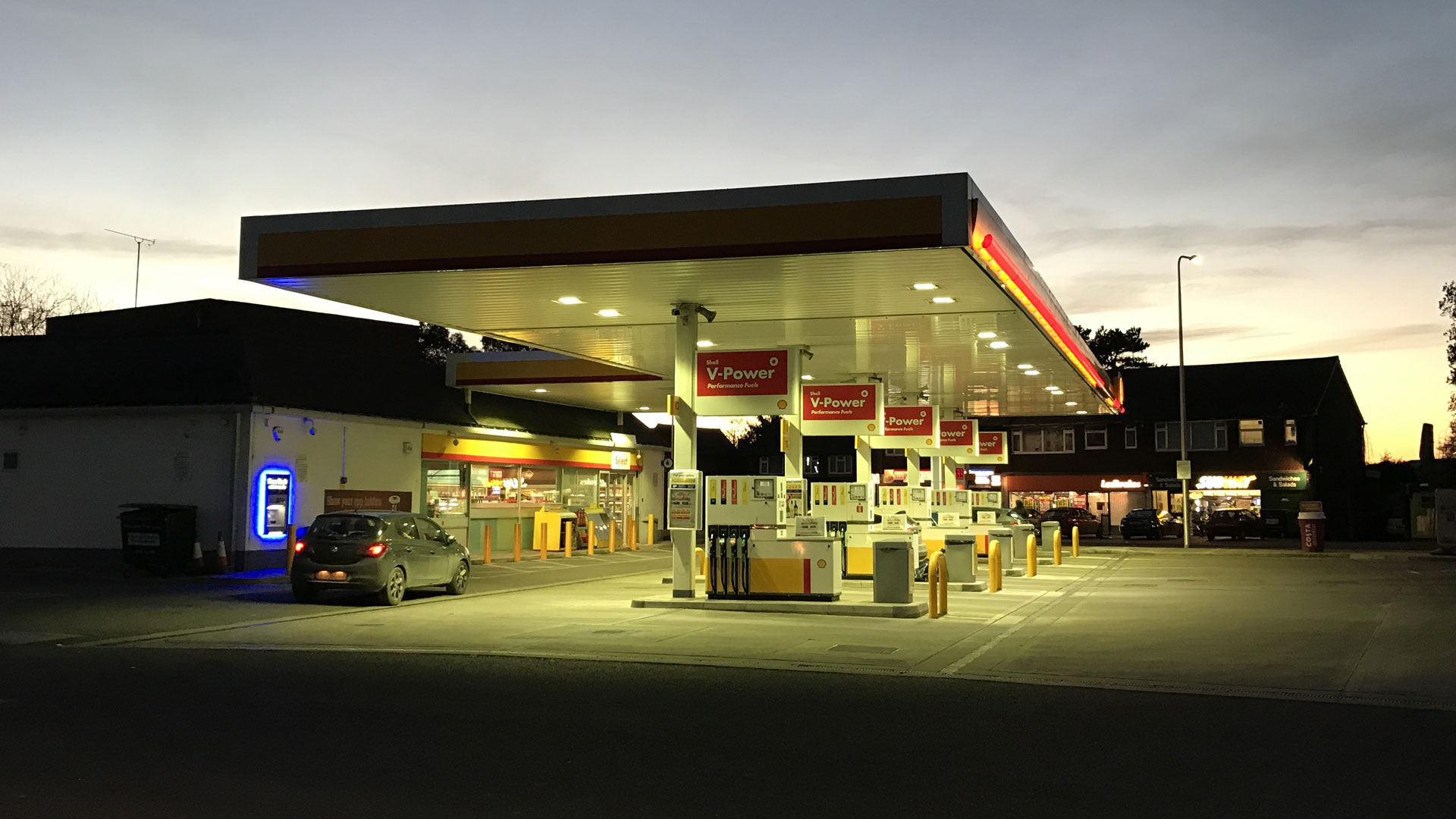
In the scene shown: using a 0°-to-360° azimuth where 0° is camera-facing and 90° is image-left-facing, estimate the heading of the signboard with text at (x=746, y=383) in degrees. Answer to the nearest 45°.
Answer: approximately 0°

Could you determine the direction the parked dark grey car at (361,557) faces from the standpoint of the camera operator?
facing away from the viewer and to the right of the viewer

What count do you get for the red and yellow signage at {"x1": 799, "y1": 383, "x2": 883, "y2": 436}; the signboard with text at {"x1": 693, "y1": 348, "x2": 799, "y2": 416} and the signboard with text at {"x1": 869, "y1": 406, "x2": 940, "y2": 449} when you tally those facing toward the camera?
3

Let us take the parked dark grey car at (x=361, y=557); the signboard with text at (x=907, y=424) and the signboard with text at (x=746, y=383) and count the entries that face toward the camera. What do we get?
2

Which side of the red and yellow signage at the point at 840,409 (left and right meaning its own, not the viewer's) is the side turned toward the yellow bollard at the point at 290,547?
right

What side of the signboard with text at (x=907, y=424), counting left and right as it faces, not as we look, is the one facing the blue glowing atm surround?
right

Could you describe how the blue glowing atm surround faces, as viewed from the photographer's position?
facing the viewer and to the right of the viewer

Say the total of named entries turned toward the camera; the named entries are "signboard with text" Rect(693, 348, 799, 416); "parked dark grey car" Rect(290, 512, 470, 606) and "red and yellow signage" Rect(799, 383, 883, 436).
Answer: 2

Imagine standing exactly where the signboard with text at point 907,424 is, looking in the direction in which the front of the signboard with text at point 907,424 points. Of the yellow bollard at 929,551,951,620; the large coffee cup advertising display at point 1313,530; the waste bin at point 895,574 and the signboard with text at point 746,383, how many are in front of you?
3
